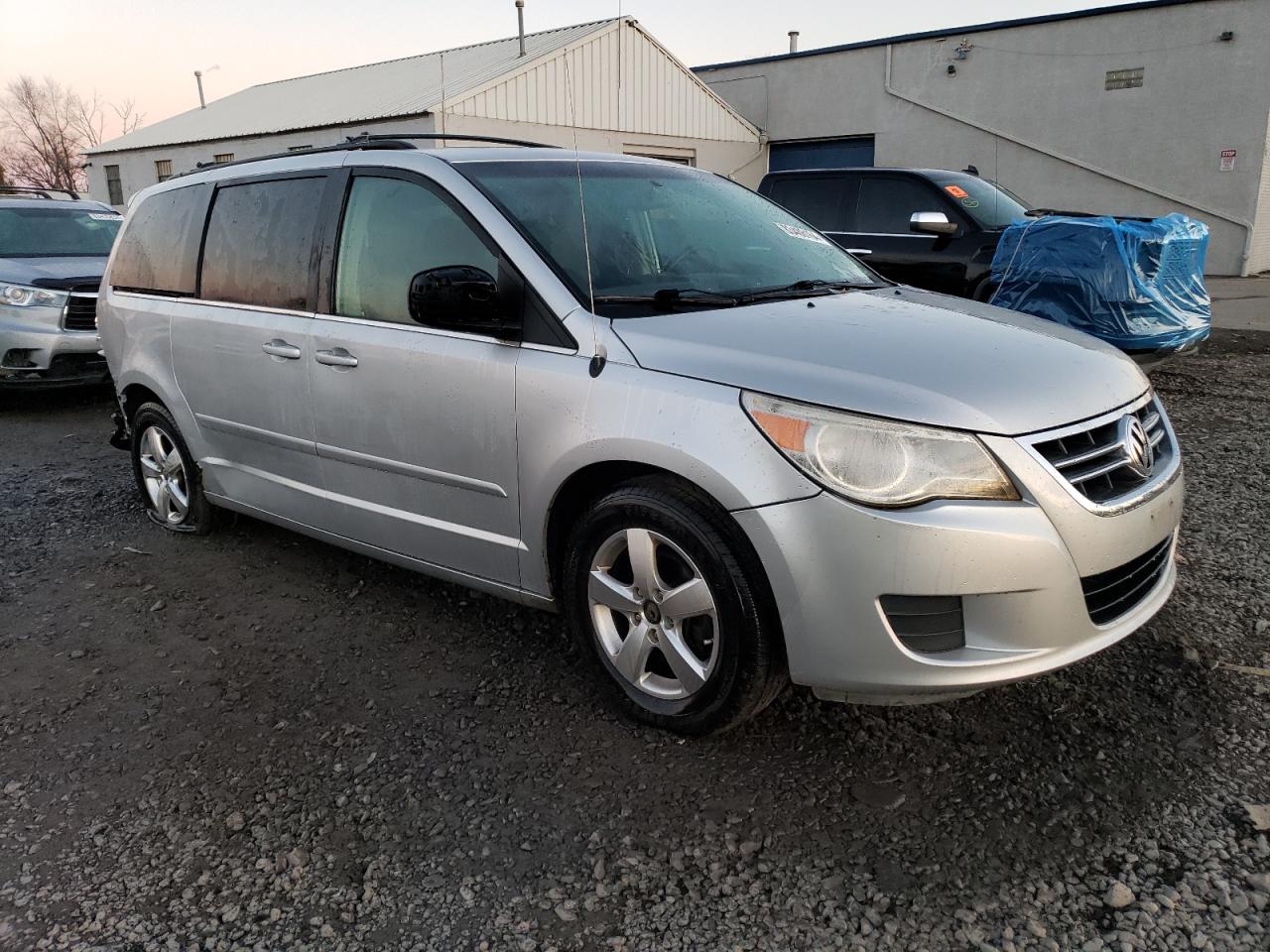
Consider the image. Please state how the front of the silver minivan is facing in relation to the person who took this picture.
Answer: facing the viewer and to the right of the viewer

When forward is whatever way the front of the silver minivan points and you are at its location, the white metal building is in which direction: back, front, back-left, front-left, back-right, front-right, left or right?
back-left

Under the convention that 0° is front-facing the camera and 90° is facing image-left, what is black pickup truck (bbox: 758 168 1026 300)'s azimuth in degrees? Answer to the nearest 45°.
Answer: approximately 315°

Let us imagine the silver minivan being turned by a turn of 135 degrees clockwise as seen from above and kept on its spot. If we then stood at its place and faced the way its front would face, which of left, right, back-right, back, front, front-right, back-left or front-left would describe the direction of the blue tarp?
back-right

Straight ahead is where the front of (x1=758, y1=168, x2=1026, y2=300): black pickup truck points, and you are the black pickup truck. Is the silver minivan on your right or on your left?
on your right

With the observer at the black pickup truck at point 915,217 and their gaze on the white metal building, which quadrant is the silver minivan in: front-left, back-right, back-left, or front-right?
back-left

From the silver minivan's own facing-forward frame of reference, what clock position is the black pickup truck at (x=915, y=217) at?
The black pickup truck is roughly at 8 o'clock from the silver minivan.

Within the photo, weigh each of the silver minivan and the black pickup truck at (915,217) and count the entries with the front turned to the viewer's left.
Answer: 0
